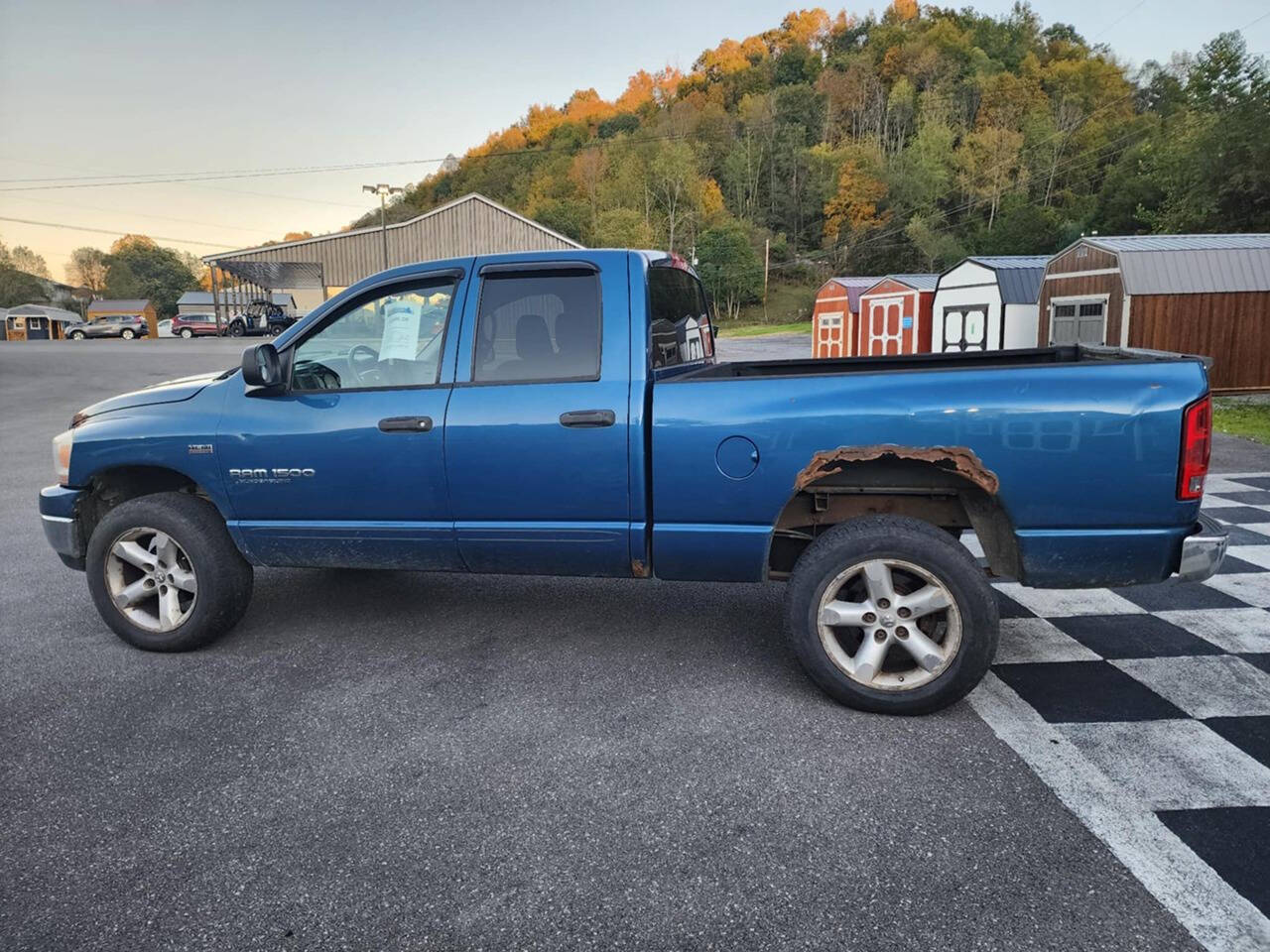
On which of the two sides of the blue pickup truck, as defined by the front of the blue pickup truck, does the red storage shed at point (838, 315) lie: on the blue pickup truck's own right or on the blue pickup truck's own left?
on the blue pickup truck's own right

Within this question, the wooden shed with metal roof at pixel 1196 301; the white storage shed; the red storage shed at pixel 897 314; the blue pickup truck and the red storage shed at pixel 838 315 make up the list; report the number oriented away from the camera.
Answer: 0

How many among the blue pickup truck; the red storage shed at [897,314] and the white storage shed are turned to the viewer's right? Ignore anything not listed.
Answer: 0

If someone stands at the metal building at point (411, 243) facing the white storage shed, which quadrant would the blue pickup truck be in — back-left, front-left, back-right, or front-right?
front-right

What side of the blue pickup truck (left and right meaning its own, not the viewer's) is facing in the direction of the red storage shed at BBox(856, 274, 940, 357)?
right

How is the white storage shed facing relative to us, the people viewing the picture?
facing the viewer and to the left of the viewer

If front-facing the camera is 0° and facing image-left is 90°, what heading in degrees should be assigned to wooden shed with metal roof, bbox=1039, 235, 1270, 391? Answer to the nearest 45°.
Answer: approximately 45°

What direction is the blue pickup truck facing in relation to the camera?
to the viewer's left

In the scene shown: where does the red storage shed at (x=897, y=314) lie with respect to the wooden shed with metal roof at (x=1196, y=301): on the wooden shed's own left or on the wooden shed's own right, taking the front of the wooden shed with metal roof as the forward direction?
on the wooden shed's own right

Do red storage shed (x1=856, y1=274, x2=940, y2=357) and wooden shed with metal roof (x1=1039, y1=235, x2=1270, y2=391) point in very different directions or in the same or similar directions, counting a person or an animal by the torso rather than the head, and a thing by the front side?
same or similar directions

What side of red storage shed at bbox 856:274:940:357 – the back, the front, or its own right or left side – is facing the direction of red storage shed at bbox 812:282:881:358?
right

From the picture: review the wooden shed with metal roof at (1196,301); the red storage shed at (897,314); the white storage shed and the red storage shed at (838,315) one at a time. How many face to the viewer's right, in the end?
0

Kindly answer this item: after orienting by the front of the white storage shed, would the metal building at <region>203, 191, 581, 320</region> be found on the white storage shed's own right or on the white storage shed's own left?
on the white storage shed's own right

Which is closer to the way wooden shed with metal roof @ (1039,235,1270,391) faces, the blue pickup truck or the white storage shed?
the blue pickup truck
